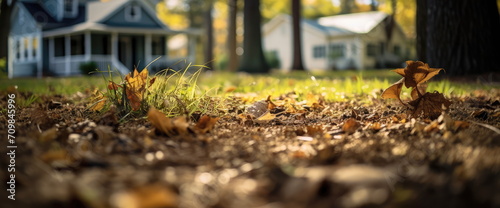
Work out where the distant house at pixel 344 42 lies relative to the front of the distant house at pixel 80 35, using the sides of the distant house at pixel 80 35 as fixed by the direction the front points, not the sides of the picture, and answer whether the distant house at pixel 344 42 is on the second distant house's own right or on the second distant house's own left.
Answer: on the second distant house's own left

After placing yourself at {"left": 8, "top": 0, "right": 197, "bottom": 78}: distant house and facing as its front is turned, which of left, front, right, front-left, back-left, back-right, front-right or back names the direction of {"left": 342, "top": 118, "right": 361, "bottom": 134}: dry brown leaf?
front-right

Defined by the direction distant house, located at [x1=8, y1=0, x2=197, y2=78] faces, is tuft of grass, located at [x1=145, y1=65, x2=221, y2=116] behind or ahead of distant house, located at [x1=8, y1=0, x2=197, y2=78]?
ahead

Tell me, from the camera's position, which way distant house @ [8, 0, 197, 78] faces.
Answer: facing the viewer and to the right of the viewer

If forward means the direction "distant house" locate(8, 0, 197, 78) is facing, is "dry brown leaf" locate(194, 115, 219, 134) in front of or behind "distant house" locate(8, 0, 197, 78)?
in front

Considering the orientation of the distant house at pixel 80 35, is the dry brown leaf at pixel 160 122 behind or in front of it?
in front

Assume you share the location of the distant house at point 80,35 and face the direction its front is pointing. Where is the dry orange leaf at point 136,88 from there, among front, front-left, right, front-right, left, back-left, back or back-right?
front-right

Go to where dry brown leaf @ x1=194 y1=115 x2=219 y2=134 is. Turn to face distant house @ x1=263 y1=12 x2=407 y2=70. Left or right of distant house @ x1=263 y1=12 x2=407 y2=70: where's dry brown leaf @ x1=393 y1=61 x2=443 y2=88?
right
